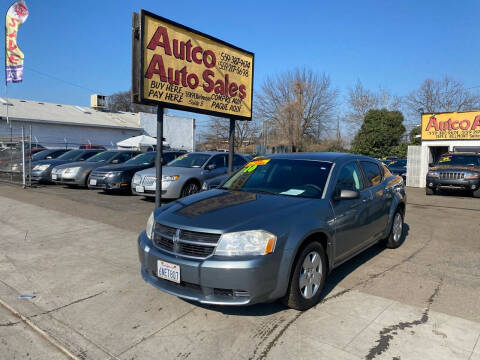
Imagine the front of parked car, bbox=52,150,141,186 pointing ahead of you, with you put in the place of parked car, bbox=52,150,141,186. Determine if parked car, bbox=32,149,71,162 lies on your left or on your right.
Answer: on your right

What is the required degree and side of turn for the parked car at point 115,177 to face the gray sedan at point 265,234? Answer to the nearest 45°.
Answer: approximately 45° to its left

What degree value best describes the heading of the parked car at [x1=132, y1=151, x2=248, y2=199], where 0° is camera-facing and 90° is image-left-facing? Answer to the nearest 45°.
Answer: approximately 45°

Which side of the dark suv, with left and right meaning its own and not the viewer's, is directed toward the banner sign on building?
back

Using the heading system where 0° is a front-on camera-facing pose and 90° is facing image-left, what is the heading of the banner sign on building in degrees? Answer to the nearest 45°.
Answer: approximately 0°

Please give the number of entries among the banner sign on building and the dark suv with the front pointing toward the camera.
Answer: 2

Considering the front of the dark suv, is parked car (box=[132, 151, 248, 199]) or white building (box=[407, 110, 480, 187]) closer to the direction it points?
the parked car

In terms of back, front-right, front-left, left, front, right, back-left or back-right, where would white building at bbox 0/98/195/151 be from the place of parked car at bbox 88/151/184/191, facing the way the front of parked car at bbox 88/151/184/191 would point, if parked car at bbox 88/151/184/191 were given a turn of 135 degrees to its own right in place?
front

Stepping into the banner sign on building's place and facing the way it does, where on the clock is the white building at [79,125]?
The white building is roughly at 3 o'clock from the banner sign on building.

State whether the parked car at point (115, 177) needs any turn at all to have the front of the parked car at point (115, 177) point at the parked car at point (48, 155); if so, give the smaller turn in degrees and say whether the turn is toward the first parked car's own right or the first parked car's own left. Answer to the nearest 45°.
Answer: approximately 90° to the first parked car's own right

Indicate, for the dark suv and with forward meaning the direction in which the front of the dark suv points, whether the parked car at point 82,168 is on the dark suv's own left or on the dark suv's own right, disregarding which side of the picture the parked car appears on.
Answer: on the dark suv's own right

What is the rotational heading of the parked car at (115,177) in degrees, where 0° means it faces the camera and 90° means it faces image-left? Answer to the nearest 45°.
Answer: approximately 45°
